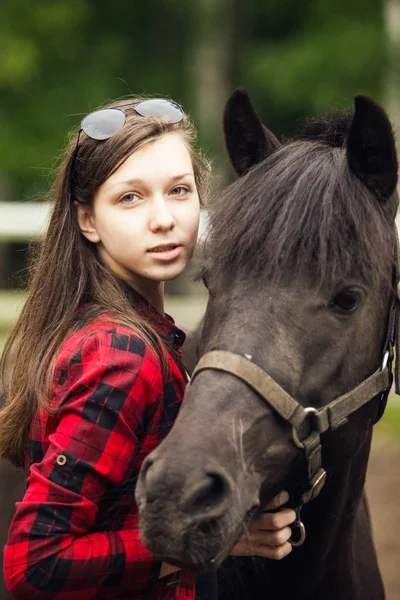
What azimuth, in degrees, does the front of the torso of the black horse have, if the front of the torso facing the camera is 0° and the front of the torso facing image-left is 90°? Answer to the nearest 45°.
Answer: approximately 45°

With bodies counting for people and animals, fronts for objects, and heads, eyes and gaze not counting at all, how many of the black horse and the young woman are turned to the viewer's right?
1

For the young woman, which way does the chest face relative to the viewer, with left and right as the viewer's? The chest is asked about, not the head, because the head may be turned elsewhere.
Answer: facing to the right of the viewer

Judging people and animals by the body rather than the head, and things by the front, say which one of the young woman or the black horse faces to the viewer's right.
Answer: the young woman
